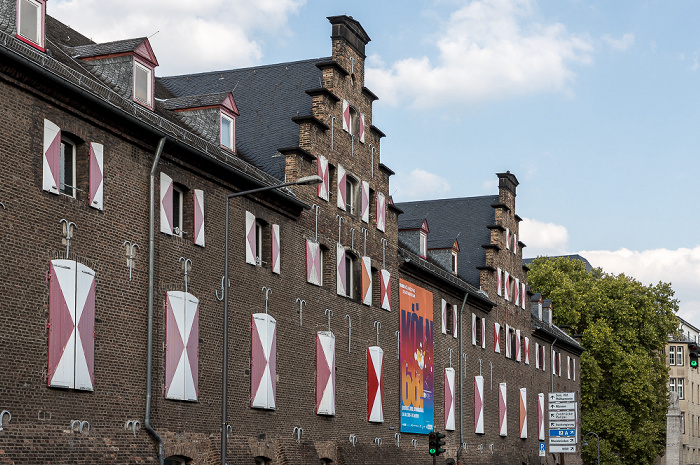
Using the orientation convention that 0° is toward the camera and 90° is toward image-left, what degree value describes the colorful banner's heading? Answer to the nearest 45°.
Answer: approximately 315°

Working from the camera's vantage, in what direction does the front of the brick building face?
facing the viewer and to the right of the viewer

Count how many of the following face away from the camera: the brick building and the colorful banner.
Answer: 0

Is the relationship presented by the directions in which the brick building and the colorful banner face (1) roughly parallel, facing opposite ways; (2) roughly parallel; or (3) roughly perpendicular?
roughly parallel
